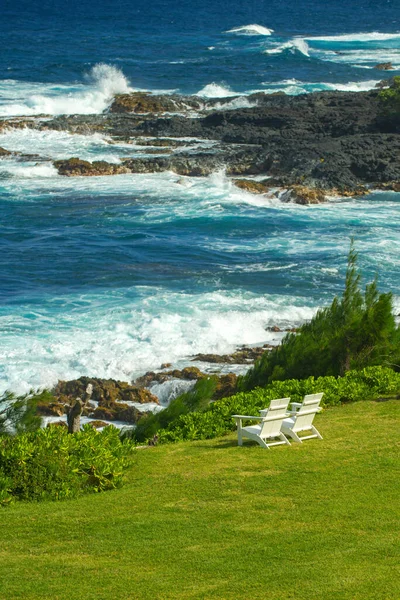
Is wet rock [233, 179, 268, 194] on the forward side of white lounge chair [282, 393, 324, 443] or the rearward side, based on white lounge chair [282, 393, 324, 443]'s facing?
on the forward side

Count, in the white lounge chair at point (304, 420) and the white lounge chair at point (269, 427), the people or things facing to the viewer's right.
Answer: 0

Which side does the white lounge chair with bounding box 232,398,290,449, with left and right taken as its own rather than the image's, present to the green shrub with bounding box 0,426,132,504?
left

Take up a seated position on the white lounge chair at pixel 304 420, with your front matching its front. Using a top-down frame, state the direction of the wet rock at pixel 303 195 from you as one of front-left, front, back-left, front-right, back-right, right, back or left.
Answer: front-right

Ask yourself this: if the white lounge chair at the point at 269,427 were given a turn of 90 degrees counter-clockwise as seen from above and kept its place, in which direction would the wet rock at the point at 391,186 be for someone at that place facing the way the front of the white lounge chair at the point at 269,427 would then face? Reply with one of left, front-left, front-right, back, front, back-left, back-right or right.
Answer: back-right

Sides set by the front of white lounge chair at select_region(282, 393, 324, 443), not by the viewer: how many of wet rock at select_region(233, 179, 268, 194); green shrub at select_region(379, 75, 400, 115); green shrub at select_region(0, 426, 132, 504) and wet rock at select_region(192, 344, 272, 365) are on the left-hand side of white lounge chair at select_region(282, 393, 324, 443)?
1

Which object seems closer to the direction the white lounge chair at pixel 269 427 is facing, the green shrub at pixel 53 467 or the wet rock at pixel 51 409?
the wet rock

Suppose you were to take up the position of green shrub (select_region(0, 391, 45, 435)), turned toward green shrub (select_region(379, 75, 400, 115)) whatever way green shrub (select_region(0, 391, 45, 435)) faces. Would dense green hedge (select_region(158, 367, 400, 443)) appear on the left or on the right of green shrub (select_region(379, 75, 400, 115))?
right

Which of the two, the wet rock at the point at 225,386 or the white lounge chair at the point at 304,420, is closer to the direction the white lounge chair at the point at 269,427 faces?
the wet rock

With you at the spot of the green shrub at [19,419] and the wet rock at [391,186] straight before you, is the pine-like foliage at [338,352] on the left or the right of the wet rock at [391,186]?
right

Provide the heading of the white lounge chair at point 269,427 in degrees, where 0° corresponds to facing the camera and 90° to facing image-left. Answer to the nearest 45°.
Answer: approximately 135°

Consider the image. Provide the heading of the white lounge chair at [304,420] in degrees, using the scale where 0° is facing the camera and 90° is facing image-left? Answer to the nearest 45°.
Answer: approximately 135°
